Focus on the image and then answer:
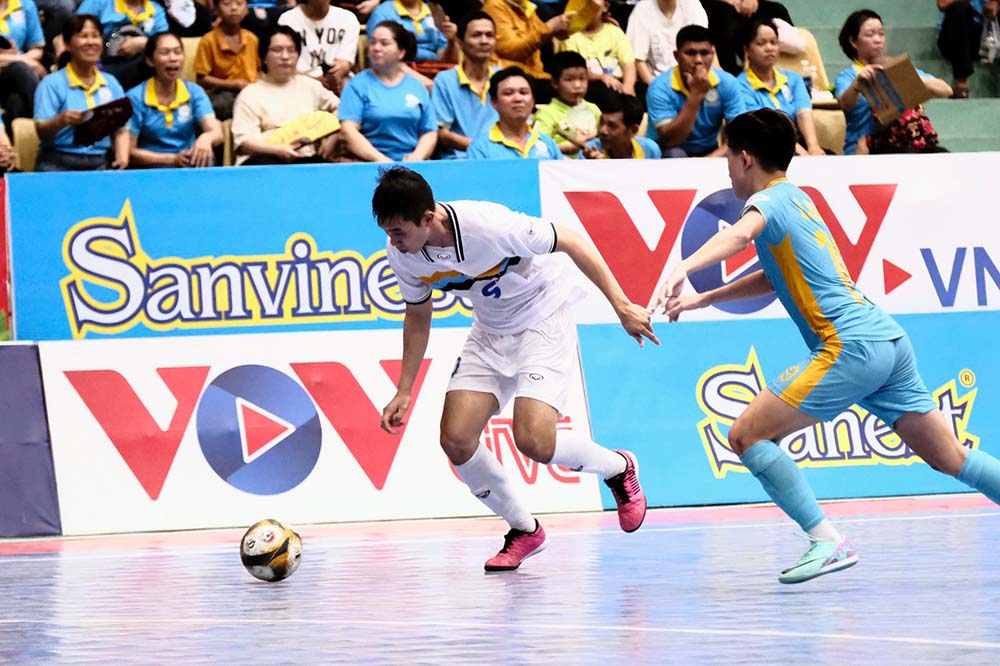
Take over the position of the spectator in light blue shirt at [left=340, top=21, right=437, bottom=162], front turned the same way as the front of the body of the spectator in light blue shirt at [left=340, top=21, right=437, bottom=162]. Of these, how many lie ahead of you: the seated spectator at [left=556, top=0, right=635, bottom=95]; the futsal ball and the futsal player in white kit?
2

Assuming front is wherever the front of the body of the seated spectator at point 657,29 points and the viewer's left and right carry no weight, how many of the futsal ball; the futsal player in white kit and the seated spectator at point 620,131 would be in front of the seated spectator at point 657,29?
3

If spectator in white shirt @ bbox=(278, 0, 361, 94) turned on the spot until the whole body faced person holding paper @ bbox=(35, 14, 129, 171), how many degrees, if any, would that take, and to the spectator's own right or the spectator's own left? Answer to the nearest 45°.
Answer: approximately 45° to the spectator's own right

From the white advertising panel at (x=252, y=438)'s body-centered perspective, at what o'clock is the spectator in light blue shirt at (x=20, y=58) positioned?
The spectator in light blue shirt is roughly at 5 o'clock from the white advertising panel.

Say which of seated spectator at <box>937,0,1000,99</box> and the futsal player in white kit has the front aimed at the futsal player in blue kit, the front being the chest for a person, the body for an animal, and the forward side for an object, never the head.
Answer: the seated spectator

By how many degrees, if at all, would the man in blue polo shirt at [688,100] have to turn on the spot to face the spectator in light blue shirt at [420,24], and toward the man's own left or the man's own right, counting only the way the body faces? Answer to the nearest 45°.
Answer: approximately 90° to the man's own right

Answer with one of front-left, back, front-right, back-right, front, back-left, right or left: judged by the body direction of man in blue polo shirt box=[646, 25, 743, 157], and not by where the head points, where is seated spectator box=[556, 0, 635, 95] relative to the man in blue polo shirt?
back-right

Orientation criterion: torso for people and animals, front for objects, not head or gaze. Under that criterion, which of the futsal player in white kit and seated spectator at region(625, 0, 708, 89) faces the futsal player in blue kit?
the seated spectator

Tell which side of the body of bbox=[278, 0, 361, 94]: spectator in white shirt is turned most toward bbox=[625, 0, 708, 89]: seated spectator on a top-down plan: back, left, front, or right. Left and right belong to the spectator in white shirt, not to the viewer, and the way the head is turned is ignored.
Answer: left

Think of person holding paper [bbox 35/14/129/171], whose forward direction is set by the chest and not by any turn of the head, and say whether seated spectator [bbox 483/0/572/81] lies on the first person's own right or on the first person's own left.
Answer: on the first person's own left

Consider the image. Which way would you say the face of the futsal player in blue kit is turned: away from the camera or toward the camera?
away from the camera

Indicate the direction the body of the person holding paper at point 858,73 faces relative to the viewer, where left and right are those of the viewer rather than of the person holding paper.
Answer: facing the viewer and to the right of the viewer
